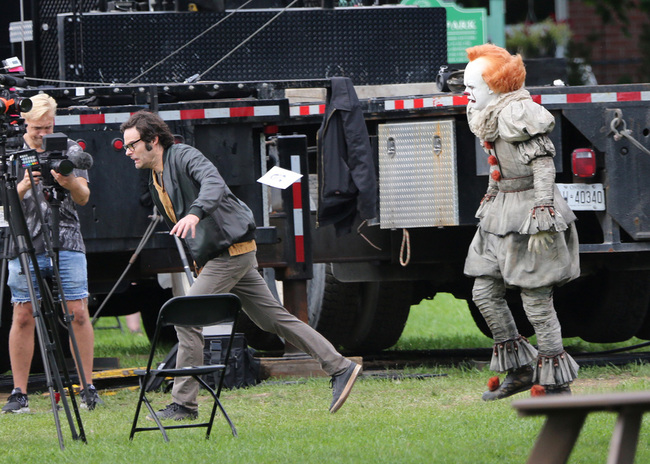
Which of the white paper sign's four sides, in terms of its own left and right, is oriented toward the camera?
front

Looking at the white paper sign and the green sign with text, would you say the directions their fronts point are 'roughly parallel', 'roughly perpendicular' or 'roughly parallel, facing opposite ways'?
roughly parallel

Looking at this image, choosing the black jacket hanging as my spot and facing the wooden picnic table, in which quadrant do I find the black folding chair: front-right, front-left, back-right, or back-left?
front-right

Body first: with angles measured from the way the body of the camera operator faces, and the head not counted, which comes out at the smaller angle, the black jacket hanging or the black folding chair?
the black folding chair

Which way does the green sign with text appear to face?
toward the camera

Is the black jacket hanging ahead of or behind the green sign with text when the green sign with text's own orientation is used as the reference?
ahead

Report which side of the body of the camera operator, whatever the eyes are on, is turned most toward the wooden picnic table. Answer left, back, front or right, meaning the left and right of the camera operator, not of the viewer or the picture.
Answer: front

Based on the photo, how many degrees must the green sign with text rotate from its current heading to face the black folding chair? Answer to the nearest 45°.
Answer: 0° — it already faces it

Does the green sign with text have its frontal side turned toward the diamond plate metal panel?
yes

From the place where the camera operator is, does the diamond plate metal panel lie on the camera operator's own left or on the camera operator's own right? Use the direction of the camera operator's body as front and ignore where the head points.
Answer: on the camera operator's own left
